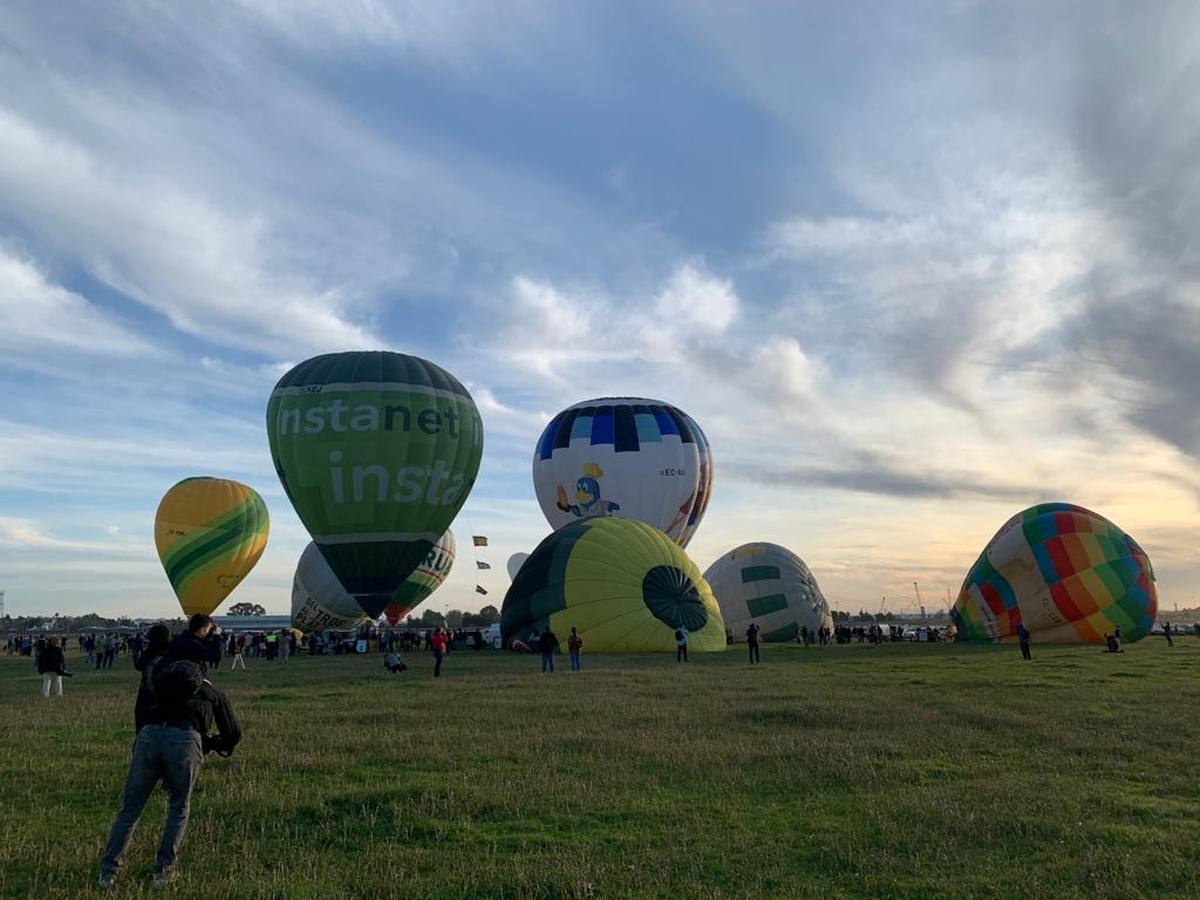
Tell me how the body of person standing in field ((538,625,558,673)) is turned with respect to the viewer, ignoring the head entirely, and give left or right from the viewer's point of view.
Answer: facing away from the viewer

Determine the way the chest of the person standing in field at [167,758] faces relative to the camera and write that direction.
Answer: away from the camera

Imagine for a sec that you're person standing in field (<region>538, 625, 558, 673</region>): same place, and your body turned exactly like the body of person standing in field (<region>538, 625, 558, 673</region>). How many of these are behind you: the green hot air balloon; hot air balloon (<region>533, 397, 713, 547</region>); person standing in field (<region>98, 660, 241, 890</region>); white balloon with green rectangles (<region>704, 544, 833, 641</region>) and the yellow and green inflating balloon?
1

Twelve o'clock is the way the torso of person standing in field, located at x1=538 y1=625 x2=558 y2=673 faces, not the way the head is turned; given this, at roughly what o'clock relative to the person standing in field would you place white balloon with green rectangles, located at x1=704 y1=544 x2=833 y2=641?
The white balloon with green rectangles is roughly at 1 o'clock from the person standing in field.

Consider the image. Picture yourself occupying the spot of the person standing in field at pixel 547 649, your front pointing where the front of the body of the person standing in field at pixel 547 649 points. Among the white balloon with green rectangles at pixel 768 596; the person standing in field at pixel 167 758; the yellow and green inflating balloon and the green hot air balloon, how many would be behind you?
1

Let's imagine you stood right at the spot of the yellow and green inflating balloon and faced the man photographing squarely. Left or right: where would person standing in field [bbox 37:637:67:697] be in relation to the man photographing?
right

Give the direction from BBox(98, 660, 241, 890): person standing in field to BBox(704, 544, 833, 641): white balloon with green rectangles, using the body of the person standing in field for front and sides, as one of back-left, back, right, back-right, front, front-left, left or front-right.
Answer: front-right

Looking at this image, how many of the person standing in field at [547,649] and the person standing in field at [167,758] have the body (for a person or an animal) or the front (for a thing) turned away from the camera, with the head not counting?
2

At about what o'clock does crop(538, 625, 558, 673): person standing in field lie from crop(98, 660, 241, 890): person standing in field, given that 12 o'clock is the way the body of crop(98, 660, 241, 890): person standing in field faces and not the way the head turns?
crop(538, 625, 558, 673): person standing in field is roughly at 1 o'clock from crop(98, 660, 241, 890): person standing in field.

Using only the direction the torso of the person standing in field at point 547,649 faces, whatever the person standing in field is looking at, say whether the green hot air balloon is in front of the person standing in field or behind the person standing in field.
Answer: in front

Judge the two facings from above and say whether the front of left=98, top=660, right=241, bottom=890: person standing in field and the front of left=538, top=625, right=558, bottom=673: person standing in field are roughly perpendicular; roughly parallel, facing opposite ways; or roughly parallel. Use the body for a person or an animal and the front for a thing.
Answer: roughly parallel

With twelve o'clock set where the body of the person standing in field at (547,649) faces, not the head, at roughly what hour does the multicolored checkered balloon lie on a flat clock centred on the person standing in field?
The multicolored checkered balloon is roughly at 2 o'clock from the person standing in field.

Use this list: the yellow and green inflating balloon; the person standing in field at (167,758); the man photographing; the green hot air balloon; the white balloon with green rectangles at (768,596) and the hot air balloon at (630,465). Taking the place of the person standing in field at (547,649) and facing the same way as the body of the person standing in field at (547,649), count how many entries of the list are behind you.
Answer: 2
